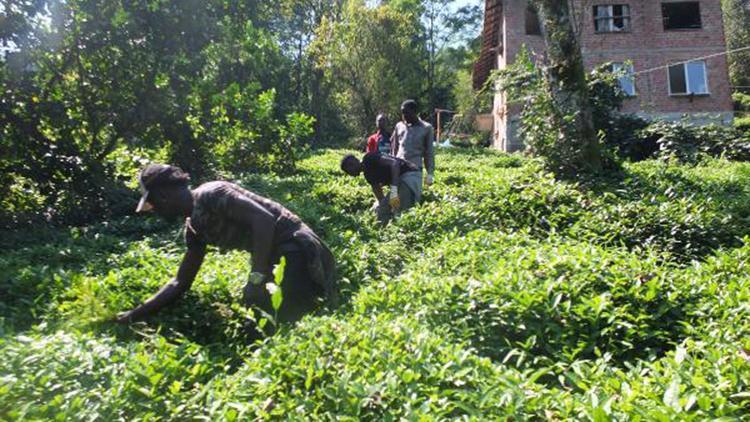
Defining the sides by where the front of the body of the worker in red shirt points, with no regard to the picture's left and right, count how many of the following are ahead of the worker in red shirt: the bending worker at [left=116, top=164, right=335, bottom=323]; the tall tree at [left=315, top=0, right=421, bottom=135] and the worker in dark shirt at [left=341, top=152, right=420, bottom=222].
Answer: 2

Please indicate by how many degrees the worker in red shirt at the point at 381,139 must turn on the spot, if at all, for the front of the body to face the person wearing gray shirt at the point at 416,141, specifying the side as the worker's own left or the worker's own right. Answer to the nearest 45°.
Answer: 0° — they already face them

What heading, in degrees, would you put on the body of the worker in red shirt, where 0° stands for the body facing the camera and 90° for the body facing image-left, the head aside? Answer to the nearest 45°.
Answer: approximately 0°

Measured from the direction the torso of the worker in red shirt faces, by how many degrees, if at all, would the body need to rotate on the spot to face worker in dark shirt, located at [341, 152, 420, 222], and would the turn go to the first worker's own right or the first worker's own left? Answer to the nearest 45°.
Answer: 0° — they already face them

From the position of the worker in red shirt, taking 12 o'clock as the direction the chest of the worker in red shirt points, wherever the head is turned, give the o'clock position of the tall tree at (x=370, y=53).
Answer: The tall tree is roughly at 6 o'clock from the worker in red shirt.

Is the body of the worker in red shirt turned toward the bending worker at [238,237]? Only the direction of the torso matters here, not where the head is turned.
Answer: yes
